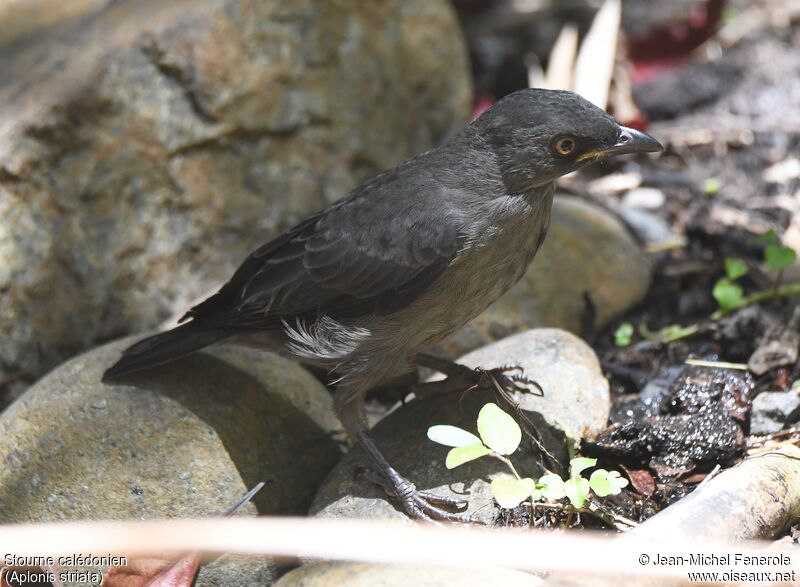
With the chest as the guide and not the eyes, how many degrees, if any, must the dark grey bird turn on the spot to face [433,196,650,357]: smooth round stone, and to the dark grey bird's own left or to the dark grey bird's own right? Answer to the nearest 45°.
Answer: approximately 45° to the dark grey bird's own left

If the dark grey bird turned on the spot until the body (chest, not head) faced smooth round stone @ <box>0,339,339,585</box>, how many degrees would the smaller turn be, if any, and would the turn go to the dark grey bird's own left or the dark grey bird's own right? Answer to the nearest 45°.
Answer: approximately 180°

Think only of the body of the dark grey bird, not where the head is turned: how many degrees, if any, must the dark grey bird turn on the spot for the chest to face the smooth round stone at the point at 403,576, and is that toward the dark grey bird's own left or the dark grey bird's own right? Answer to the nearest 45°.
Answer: approximately 90° to the dark grey bird's own right

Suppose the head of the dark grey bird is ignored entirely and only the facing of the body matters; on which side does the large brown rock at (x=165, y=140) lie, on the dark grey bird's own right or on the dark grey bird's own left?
on the dark grey bird's own left

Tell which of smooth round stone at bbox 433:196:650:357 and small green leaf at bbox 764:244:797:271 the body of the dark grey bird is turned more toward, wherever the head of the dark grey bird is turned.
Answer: the small green leaf

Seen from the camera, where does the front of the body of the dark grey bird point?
to the viewer's right

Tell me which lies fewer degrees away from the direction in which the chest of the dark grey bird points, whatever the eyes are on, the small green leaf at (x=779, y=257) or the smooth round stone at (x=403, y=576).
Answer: the small green leaf

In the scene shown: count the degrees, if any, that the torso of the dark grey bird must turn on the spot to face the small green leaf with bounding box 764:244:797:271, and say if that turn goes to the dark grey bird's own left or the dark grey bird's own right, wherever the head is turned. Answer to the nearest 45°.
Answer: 0° — it already faces it
